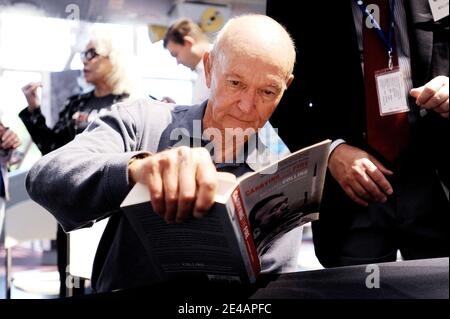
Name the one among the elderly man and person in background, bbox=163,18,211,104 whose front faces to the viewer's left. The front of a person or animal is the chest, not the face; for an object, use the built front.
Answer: the person in background

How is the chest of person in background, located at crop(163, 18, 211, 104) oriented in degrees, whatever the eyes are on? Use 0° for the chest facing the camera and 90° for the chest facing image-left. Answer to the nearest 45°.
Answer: approximately 90°

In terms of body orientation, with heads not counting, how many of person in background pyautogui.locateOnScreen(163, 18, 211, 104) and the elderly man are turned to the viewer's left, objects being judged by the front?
1

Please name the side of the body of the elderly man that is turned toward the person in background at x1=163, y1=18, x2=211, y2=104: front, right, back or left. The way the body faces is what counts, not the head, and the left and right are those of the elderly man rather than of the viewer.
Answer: back

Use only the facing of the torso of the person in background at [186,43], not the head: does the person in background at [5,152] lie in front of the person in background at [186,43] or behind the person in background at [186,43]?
in front

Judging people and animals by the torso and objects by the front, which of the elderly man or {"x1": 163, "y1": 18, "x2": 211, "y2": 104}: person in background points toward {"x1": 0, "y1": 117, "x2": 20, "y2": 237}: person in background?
{"x1": 163, "y1": 18, "x2": 211, "y2": 104}: person in background

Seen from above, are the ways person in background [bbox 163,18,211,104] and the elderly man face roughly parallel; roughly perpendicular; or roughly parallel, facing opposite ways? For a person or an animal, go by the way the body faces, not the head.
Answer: roughly perpendicular
